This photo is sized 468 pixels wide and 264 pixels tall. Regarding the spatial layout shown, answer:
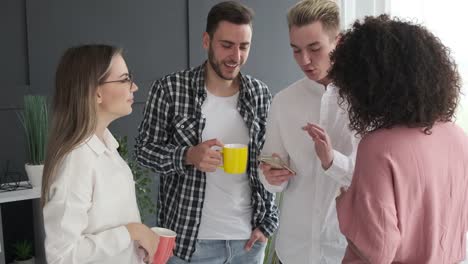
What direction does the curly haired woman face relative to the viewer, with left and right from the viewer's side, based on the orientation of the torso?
facing away from the viewer and to the left of the viewer

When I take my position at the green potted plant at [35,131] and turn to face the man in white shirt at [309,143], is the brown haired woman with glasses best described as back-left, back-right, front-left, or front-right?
front-right

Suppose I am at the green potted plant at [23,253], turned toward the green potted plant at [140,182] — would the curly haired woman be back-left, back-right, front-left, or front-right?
front-right

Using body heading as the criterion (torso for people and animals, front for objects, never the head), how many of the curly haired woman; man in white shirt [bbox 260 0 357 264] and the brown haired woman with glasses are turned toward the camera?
1

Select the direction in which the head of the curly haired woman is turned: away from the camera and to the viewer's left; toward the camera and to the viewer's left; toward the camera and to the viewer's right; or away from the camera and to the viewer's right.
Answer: away from the camera and to the viewer's left

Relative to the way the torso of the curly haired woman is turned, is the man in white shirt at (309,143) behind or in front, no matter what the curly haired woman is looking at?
in front

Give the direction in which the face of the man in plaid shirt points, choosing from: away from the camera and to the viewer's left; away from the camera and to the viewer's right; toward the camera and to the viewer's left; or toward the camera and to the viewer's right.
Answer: toward the camera and to the viewer's right

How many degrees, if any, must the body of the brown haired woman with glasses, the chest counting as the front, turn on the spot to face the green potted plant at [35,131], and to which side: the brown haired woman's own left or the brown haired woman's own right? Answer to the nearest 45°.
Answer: approximately 90° to the brown haired woman's own left

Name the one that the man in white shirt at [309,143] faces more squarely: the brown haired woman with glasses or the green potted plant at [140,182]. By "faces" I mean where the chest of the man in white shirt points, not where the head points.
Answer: the brown haired woman with glasses

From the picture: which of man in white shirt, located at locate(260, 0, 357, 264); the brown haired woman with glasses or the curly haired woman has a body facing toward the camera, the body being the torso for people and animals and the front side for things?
the man in white shirt

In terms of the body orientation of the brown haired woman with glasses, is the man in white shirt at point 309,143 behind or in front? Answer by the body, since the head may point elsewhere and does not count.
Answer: in front

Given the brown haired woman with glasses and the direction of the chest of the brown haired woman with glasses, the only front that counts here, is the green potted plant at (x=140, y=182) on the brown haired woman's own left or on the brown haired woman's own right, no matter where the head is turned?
on the brown haired woman's own left

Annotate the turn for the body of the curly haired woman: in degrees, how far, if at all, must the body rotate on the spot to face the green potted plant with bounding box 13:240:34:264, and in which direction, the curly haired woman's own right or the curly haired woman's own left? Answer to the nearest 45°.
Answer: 0° — they already face it

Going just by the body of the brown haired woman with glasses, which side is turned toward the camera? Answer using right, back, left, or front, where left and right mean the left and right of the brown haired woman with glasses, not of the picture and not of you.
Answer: right

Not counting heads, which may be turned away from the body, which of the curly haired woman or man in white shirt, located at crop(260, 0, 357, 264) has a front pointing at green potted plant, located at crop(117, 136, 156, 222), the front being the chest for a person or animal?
the curly haired woman

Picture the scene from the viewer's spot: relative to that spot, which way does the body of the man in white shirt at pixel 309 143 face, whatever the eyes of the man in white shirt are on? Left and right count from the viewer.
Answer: facing the viewer
